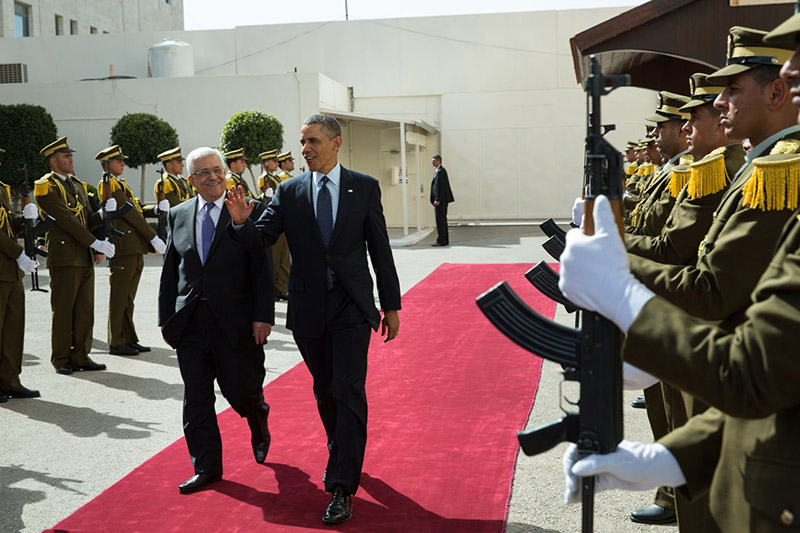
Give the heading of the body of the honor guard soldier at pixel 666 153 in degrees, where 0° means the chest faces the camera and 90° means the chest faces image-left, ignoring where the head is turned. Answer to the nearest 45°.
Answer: approximately 90°

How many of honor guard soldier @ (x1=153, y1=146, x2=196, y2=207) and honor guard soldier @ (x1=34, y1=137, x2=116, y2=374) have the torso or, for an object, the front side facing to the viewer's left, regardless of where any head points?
0

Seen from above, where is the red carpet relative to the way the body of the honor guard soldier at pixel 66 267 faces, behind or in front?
in front

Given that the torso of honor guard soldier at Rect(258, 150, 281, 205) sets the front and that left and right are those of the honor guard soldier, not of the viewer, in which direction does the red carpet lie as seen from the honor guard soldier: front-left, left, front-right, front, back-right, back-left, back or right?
front-right

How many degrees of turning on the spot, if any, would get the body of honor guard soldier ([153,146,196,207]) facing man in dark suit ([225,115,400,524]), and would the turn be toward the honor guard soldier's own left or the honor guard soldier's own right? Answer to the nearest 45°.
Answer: approximately 45° to the honor guard soldier's own right

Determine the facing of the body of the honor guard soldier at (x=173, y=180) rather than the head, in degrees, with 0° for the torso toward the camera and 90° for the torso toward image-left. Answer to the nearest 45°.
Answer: approximately 315°

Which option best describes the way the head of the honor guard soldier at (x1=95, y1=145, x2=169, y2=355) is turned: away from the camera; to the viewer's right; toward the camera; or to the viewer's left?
to the viewer's right

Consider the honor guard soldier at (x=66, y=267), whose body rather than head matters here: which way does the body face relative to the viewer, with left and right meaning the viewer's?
facing the viewer and to the right of the viewer

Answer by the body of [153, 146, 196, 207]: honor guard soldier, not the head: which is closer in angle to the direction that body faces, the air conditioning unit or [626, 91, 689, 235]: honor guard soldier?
the honor guard soldier
